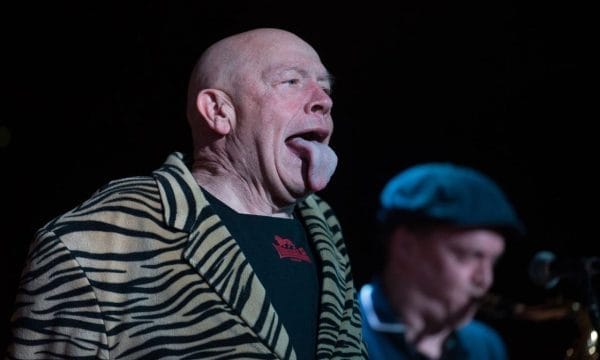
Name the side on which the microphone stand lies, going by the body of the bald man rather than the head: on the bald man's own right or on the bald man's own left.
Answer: on the bald man's own left

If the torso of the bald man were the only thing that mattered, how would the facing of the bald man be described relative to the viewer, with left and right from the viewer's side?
facing the viewer and to the right of the viewer
